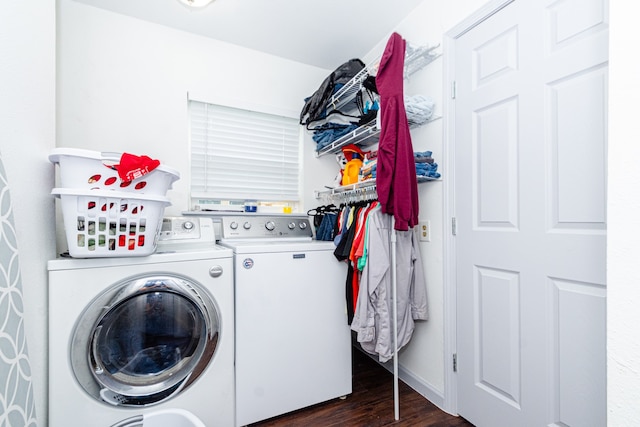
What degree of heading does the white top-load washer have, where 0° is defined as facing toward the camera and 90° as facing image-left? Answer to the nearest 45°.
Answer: approximately 315°

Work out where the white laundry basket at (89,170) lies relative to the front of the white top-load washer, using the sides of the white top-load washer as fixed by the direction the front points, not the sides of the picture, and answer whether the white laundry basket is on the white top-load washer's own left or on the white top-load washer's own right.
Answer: on the white top-load washer's own right

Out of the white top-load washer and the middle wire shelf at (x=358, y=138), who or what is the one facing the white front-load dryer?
the middle wire shelf

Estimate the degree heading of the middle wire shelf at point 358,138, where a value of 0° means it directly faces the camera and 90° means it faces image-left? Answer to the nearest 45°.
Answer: approximately 45°

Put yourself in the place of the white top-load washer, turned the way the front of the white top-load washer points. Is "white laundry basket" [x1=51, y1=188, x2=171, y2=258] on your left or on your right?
on your right

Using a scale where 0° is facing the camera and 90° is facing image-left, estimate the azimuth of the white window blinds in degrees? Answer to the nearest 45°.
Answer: approximately 315°

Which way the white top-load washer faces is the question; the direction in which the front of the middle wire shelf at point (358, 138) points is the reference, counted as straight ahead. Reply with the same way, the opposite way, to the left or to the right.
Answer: to the left
